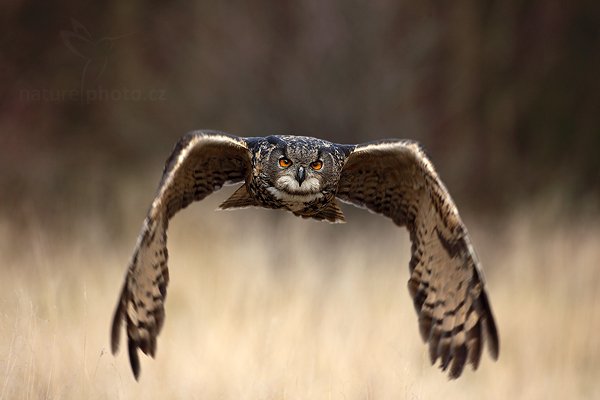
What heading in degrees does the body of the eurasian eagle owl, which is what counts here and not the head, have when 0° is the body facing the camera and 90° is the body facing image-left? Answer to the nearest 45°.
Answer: approximately 0°
